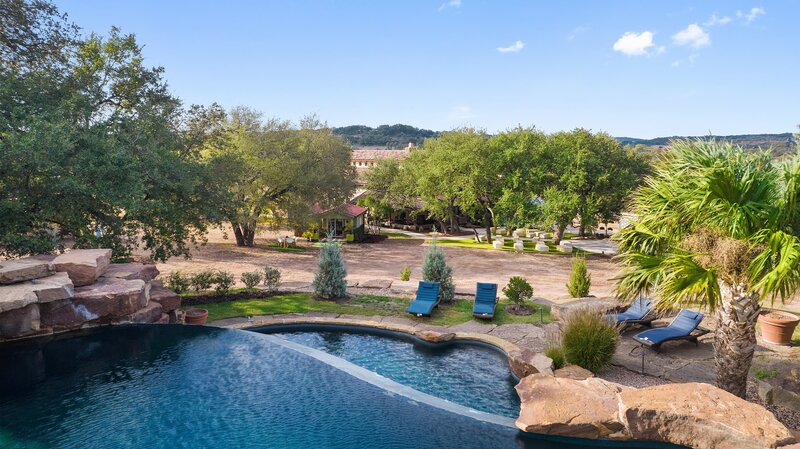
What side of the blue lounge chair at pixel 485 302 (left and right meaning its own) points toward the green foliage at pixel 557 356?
front

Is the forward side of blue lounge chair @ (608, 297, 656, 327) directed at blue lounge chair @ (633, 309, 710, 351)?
no

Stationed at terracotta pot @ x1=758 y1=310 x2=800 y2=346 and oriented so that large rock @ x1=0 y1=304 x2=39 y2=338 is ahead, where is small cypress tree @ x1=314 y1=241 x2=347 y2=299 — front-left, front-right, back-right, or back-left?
front-right

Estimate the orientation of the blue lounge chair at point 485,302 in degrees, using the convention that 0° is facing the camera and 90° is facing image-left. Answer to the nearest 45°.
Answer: approximately 0°

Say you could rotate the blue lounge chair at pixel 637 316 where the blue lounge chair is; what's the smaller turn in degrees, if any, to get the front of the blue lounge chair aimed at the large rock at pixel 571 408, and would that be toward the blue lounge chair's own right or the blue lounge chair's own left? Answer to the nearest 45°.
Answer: approximately 45° to the blue lounge chair's own left

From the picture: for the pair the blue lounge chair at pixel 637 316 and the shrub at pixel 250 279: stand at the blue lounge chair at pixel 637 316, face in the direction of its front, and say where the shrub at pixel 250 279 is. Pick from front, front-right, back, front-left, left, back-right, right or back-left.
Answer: front-right

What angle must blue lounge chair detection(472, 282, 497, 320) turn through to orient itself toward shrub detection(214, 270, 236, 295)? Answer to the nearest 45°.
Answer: approximately 90° to its right

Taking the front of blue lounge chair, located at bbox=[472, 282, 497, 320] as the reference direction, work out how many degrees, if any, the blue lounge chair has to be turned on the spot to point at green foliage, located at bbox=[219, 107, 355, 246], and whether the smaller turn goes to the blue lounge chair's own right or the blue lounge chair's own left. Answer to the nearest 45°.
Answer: approximately 135° to the blue lounge chair's own right

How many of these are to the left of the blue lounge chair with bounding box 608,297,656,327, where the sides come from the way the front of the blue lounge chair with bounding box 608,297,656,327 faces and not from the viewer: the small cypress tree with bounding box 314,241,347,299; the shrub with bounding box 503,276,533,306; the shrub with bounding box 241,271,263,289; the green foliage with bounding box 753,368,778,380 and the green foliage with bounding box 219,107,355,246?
1

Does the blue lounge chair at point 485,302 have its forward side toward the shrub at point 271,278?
no

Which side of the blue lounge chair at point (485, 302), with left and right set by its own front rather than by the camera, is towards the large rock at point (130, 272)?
right

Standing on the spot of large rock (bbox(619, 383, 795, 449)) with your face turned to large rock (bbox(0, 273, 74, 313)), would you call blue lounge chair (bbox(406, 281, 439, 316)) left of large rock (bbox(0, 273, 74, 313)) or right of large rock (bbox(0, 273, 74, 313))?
right

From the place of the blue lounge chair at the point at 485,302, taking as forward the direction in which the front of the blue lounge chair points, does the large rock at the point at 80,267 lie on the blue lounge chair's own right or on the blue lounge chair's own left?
on the blue lounge chair's own right

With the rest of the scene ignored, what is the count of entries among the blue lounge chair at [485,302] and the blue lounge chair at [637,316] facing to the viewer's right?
0

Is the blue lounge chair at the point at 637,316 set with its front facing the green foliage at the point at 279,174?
no

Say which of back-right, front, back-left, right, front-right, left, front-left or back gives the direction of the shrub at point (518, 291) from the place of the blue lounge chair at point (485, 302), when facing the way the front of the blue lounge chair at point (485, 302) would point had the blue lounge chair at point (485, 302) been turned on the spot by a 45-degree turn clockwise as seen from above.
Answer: back

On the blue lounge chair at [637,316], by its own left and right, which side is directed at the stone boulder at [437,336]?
front
